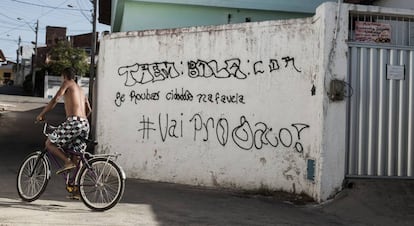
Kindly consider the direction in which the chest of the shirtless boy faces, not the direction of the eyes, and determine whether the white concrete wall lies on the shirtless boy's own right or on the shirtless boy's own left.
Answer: on the shirtless boy's own right

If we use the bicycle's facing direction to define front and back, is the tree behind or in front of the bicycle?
in front
